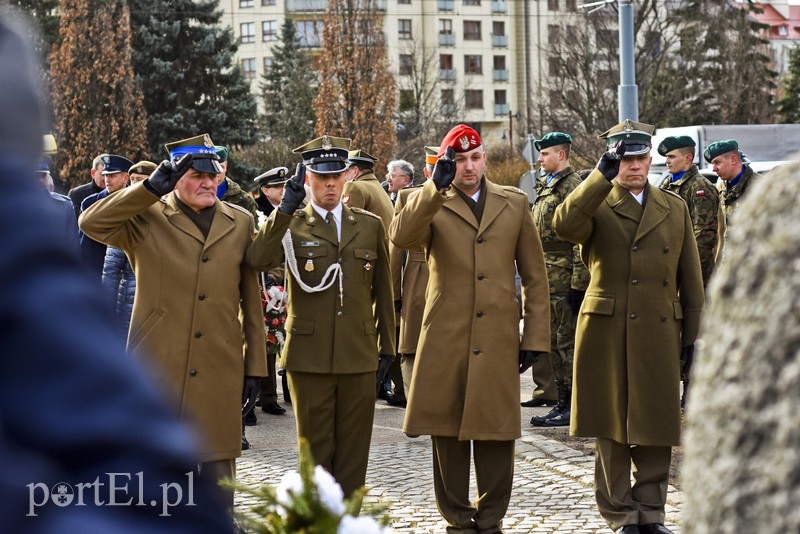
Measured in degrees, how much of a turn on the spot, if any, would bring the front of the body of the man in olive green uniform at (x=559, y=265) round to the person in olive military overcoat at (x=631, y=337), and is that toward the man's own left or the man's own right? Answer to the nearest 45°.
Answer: approximately 90° to the man's own left

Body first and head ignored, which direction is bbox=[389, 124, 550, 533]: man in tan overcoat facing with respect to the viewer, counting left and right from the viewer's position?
facing the viewer

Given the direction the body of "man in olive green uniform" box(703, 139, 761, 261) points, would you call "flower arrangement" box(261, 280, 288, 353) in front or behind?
in front

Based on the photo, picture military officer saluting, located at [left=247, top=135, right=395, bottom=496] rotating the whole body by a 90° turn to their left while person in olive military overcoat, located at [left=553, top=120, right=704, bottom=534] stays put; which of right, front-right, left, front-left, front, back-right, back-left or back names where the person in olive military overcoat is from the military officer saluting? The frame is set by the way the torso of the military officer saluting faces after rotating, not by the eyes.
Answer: front

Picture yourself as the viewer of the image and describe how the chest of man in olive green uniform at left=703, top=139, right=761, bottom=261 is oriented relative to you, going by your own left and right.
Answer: facing the viewer and to the left of the viewer

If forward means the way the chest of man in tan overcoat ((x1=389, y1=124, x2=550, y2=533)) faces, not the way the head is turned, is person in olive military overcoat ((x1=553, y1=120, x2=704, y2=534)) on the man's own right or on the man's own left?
on the man's own left

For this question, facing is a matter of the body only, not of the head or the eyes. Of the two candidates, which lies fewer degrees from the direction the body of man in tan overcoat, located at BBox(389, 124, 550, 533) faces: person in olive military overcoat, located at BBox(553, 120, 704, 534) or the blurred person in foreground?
the blurred person in foreground

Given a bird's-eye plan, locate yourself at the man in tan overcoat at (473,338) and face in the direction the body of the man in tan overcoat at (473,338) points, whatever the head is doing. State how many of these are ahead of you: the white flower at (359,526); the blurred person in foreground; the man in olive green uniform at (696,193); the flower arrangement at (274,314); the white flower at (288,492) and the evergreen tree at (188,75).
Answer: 3

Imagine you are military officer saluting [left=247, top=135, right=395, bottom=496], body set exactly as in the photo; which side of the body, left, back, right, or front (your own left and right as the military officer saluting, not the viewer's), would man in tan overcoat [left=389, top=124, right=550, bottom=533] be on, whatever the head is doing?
left

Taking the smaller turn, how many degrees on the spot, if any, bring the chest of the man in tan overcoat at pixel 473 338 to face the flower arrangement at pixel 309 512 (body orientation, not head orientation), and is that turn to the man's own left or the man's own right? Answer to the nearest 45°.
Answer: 0° — they already face it

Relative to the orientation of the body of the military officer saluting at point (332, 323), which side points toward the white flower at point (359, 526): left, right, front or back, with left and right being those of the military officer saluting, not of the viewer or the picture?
front

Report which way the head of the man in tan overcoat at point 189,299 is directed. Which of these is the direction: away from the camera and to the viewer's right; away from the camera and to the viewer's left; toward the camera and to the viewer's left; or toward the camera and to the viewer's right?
toward the camera and to the viewer's right

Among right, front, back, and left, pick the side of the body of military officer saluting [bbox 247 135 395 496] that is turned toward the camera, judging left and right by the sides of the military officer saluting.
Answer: front
